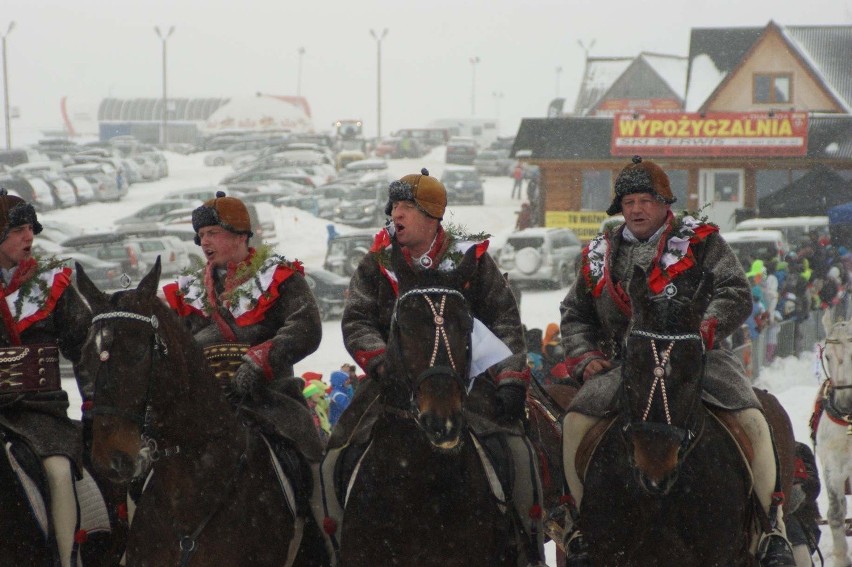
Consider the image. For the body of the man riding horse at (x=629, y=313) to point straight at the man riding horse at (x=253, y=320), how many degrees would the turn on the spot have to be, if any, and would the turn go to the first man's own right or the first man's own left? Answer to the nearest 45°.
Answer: approximately 90° to the first man's own right

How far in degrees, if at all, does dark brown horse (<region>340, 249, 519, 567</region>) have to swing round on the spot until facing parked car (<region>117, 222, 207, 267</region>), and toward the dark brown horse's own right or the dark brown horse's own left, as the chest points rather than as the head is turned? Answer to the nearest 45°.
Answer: approximately 180°

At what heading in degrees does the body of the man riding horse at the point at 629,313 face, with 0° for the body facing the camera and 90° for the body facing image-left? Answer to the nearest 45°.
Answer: approximately 0°

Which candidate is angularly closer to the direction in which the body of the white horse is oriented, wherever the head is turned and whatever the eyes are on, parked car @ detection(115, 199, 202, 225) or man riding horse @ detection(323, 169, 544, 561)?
the man riding horse

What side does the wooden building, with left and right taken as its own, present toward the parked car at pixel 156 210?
right
